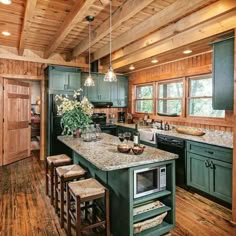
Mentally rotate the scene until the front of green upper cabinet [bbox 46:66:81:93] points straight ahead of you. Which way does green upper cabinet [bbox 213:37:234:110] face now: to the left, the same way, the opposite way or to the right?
to the right

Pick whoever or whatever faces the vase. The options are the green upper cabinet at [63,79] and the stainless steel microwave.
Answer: the green upper cabinet

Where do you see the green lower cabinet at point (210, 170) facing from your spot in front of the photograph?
facing the viewer and to the left of the viewer

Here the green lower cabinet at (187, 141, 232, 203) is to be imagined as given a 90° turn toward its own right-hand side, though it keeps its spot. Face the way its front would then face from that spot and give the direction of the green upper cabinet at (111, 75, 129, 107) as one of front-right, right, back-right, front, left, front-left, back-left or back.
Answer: front

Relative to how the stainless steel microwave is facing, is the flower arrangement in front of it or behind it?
behind

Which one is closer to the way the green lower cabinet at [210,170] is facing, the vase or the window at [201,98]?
the vase

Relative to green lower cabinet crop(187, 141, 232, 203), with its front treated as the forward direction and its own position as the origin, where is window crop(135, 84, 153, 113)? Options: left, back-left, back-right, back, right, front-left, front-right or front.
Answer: right

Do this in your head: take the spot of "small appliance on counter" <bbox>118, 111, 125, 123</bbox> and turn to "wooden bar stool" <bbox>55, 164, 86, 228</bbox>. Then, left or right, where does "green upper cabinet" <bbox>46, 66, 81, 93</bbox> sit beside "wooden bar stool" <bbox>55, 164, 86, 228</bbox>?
right

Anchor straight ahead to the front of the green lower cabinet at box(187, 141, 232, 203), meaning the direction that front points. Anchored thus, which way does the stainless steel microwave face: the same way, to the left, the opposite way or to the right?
to the left

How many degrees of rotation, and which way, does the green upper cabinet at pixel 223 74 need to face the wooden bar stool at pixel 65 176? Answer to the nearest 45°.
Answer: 0° — it already faces it

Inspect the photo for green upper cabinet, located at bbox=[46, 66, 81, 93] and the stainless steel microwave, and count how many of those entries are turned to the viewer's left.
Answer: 0

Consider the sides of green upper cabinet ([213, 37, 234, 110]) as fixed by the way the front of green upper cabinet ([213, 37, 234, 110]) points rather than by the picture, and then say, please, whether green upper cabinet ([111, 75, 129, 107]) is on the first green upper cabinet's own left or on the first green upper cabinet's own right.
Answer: on the first green upper cabinet's own right

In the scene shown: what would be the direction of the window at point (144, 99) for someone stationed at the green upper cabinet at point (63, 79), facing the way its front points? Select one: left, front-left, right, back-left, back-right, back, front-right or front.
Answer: left

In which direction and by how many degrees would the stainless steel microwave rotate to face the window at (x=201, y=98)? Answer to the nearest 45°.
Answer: approximately 90° to its left

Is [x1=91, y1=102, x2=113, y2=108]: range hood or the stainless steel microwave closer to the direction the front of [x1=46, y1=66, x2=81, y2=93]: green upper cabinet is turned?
the stainless steel microwave

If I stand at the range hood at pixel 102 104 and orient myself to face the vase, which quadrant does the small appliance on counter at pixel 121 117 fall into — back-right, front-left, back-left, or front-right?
back-left

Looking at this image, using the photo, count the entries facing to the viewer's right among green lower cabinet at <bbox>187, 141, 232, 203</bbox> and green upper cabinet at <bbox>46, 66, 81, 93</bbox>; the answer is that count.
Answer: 0

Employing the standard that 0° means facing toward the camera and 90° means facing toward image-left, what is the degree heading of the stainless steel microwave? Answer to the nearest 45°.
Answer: approximately 315°

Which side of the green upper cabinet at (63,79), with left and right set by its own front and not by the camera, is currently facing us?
front
